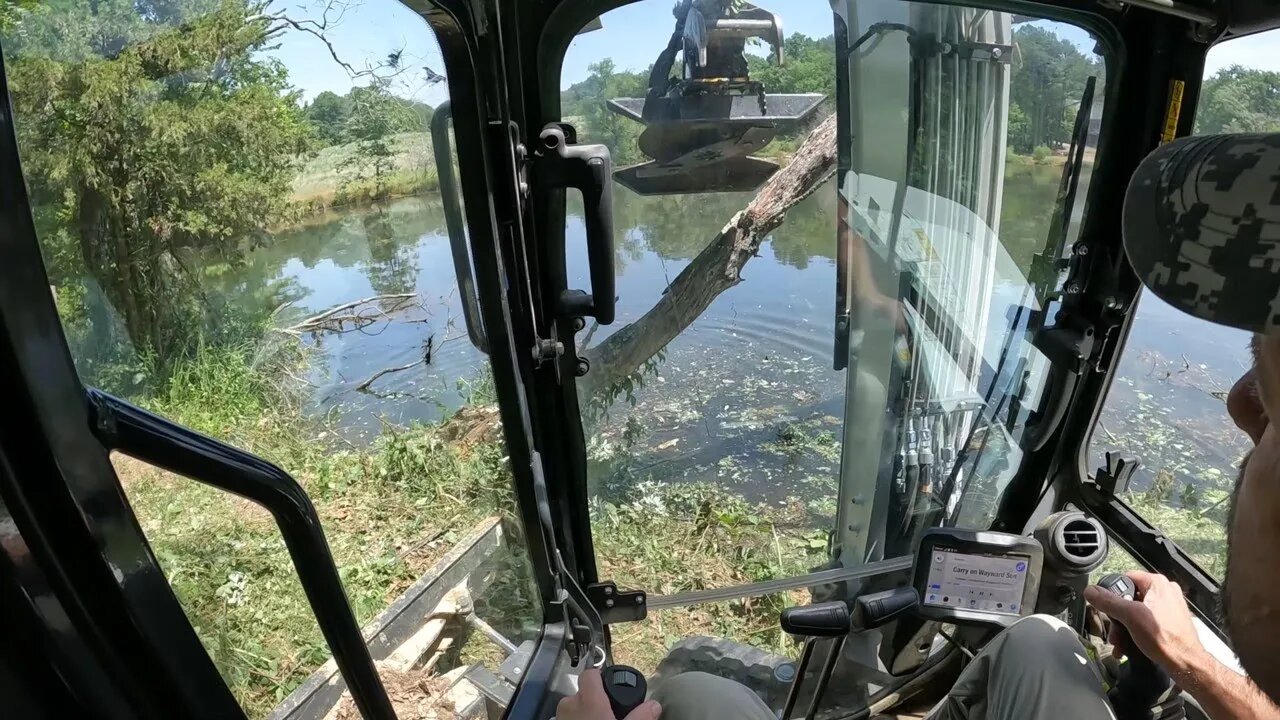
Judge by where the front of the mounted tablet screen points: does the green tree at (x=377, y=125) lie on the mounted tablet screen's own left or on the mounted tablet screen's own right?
on the mounted tablet screen's own right

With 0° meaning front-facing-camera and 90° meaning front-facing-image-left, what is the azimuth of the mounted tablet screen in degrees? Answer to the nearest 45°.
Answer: approximately 0°

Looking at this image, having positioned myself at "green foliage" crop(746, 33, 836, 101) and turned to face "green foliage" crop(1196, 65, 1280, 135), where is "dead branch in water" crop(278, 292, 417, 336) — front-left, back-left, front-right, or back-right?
back-right
